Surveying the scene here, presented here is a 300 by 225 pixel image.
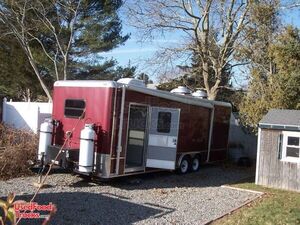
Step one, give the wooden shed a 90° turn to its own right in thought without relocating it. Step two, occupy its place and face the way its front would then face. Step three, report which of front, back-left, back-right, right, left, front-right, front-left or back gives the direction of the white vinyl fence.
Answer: front

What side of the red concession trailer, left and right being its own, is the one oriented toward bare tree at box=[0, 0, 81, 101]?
right

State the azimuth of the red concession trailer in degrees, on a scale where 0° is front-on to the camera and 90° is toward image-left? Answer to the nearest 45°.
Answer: approximately 45°

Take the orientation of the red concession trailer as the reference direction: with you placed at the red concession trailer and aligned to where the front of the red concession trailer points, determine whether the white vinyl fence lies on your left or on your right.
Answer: on your right

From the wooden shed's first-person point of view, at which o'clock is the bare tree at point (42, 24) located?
The bare tree is roughly at 4 o'clock from the wooden shed.

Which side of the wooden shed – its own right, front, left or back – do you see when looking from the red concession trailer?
right

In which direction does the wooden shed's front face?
toward the camera

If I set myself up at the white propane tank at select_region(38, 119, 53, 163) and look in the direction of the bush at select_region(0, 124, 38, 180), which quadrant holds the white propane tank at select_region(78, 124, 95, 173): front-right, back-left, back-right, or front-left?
back-left

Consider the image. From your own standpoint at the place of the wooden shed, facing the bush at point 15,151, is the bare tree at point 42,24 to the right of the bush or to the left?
right

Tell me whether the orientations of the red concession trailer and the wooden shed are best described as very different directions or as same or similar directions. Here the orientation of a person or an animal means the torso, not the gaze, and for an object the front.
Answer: same or similar directions
